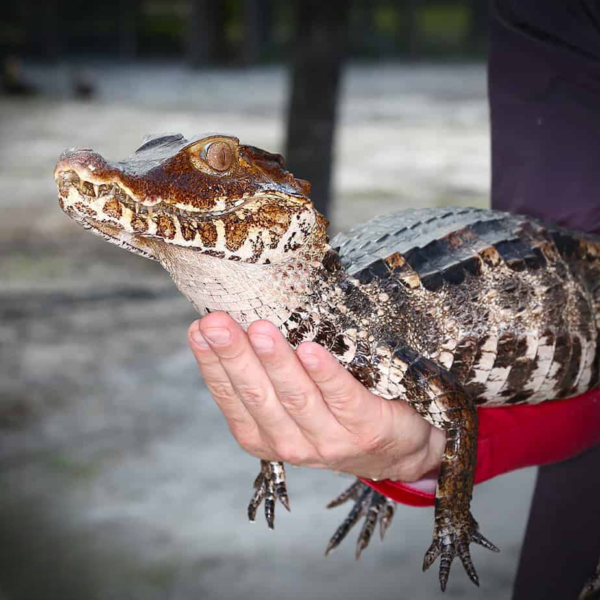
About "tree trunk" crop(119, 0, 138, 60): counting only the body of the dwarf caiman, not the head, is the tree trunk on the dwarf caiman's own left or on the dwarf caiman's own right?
on the dwarf caiman's own right

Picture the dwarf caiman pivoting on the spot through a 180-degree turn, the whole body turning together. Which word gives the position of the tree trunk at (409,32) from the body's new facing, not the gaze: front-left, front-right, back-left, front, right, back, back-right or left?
left

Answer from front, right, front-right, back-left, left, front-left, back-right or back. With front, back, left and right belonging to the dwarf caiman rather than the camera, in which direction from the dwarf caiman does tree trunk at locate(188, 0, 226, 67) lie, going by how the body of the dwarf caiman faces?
right

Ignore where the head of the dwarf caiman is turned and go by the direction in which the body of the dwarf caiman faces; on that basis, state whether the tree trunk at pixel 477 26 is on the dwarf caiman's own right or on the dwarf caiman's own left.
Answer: on the dwarf caiman's own right

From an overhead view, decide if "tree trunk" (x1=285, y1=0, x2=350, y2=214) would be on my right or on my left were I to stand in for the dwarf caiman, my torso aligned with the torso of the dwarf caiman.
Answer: on my right

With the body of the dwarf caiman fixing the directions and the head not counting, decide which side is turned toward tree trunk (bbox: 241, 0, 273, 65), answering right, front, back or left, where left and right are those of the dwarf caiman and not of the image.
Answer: right

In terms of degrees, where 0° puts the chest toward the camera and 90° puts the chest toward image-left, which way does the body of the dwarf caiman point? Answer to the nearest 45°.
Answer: approximately 90°
